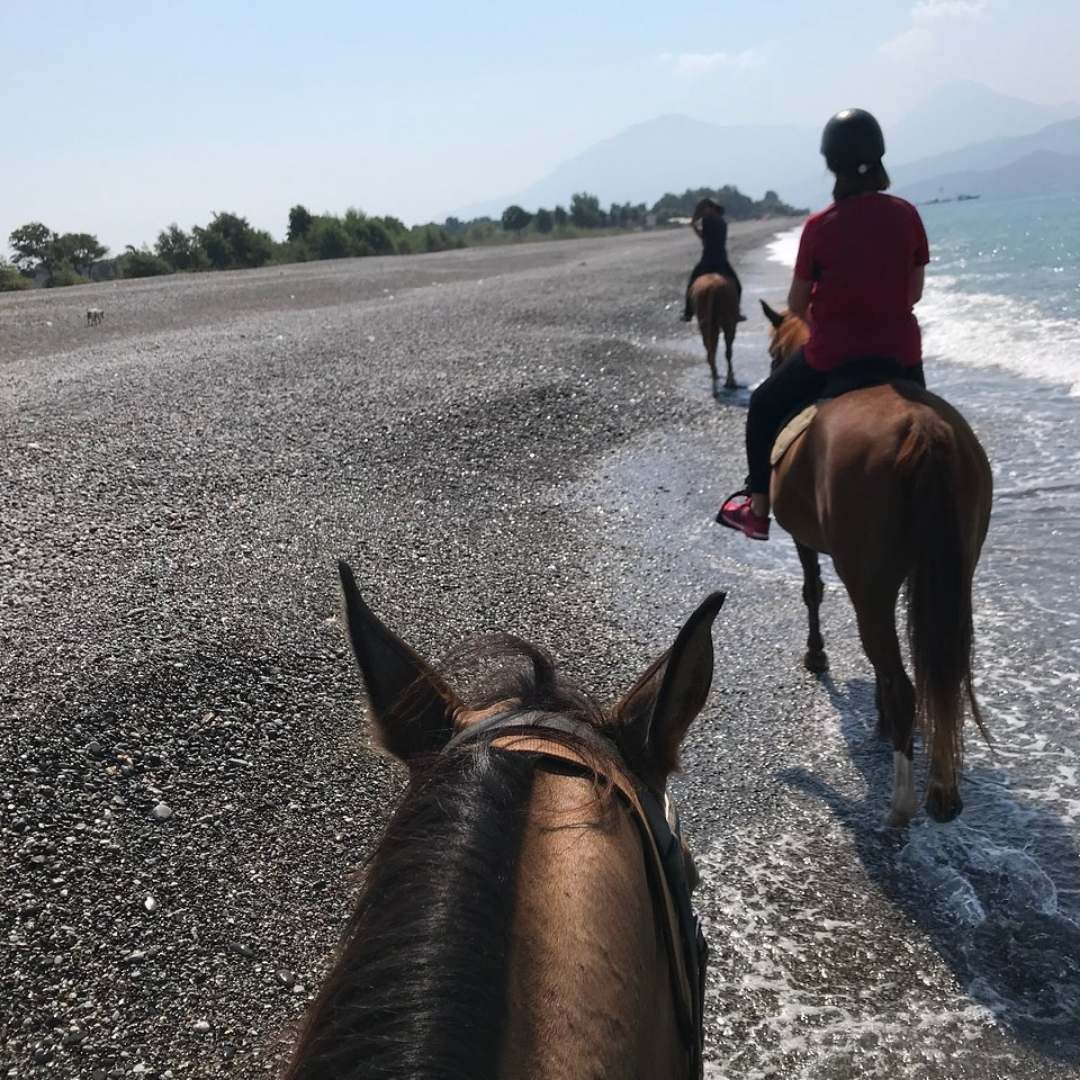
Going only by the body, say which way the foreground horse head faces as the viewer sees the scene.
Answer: away from the camera

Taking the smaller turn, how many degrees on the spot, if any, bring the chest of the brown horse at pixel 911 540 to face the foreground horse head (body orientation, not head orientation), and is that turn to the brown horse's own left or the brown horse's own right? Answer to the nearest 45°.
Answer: approximately 135° to the brown horse's own left

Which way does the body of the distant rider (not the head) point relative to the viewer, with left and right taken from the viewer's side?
facing away from the viewer

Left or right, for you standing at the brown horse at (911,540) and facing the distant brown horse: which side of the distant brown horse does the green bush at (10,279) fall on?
left

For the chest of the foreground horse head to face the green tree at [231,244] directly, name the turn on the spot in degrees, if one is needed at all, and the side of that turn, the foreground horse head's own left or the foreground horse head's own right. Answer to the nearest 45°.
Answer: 0° — it already faces it

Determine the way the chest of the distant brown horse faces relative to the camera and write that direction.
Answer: away from the camera

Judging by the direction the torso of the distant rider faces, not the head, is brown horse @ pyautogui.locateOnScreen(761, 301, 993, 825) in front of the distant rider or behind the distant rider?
behind

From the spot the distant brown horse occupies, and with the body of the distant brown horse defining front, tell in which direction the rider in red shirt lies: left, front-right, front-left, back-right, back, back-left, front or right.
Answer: back

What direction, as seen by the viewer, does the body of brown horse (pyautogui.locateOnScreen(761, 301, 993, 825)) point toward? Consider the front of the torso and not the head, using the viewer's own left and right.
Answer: facing away from the viewer and to the left of the viewer

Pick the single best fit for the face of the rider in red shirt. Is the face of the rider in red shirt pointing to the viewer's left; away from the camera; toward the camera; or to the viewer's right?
away from the camera
